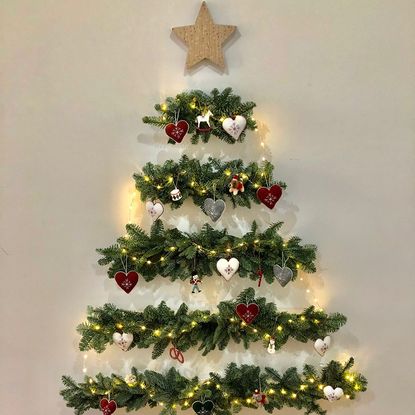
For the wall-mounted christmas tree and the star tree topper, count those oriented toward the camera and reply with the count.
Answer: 2

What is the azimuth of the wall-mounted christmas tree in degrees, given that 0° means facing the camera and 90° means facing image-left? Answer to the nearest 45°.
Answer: approximately 0°

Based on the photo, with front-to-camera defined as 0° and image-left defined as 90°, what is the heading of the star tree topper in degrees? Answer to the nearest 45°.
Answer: approximately 0°
